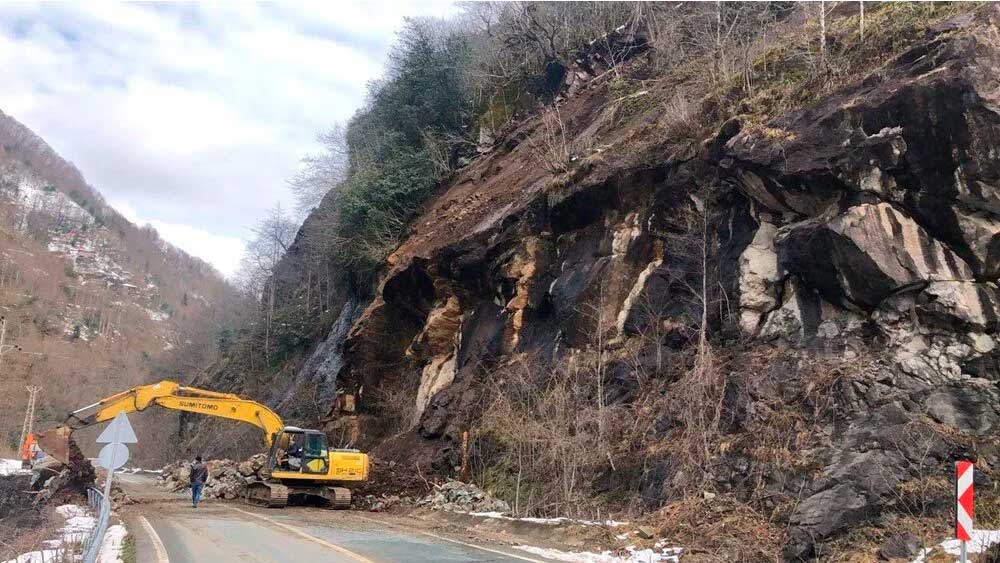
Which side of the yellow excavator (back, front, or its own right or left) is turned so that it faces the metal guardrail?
left

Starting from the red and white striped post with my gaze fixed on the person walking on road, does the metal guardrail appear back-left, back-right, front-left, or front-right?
front-left

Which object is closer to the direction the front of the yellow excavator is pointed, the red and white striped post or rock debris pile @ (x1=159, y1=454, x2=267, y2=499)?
the rock debris pile

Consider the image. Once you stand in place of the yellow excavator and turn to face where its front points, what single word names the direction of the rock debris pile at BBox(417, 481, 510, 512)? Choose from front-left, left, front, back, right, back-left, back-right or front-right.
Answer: back-left

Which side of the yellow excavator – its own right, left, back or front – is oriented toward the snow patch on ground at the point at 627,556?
left

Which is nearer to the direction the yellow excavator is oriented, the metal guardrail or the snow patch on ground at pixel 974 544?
the metal guardrail

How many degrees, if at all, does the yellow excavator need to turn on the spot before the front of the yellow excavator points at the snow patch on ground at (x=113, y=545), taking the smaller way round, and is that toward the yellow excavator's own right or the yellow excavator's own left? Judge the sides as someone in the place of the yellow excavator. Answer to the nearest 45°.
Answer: approximately 90° to the yellow excavator's own left

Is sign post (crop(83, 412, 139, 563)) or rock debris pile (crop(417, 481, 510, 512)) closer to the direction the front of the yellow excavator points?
the sign post

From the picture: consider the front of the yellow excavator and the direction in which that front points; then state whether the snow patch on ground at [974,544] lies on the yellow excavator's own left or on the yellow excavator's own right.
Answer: on the yellow excavator's own left

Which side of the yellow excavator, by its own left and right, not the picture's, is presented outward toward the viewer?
left
